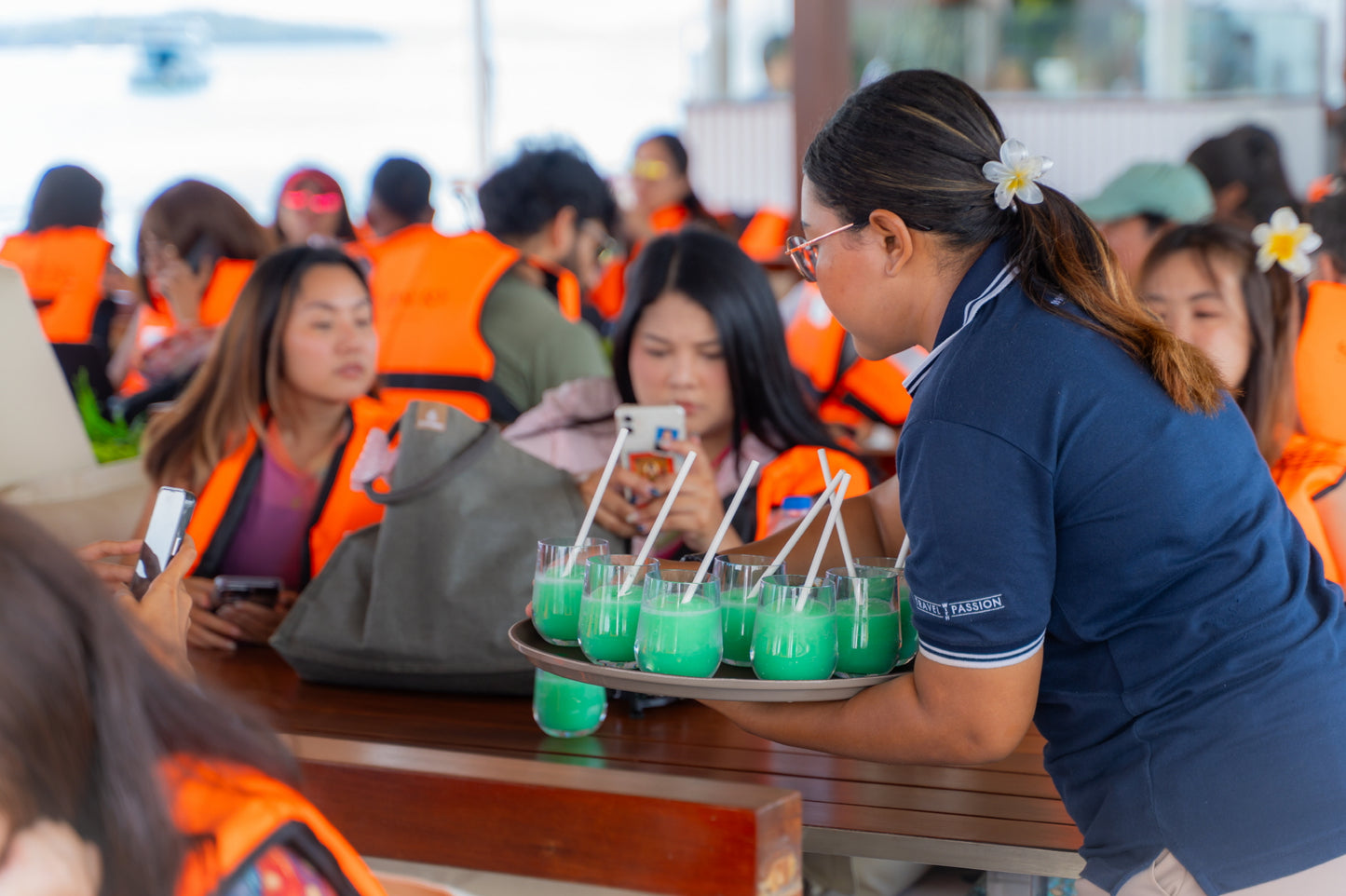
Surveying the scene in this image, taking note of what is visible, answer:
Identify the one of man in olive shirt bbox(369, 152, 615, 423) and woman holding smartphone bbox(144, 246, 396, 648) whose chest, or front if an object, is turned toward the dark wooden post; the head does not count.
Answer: the man in olive shirt

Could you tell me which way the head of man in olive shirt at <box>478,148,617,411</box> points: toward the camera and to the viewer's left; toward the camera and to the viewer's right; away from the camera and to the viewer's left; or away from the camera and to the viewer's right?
away from the camera and to the viewer's right

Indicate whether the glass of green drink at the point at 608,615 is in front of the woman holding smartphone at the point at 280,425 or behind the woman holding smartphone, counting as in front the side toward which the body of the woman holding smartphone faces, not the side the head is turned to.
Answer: in front

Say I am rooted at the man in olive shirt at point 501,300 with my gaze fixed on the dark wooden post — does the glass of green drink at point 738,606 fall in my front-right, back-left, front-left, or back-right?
back-right

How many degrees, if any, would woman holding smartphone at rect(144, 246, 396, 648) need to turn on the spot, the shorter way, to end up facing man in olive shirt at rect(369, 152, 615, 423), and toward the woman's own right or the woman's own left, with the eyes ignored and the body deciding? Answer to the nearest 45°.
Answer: approximately 90° to the woman's own left

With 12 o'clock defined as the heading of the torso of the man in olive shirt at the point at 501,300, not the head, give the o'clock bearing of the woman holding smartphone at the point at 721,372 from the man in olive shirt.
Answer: The woman holding smartphone is roughly at 4 o'clock from the man in olive shirt.

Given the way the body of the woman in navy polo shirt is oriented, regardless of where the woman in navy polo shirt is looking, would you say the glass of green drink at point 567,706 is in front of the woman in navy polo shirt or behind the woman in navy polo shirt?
in front

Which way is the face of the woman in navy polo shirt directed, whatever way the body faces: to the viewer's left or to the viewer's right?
to the viewer's left

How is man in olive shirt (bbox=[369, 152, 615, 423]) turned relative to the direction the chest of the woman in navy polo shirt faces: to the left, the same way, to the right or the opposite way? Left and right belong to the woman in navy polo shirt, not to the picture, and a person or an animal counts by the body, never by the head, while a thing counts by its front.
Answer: to the right

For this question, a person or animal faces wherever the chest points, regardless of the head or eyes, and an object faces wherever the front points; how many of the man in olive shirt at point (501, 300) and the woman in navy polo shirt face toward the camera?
0

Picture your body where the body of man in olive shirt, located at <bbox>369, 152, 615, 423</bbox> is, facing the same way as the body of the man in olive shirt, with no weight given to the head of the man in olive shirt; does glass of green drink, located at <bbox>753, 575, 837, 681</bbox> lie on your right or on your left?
on your right

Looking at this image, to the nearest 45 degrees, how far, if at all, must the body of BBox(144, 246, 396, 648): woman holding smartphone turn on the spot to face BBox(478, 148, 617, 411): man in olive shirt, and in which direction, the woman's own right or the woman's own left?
approximately 90° to the woman's own left
